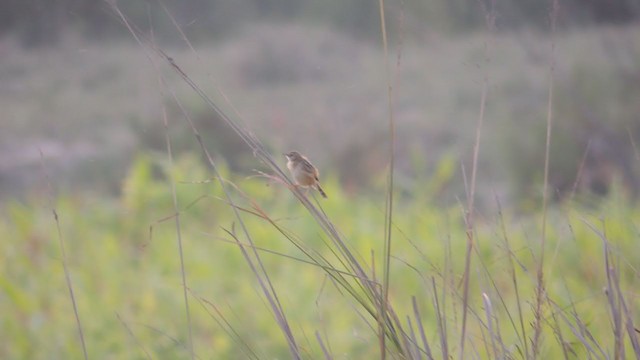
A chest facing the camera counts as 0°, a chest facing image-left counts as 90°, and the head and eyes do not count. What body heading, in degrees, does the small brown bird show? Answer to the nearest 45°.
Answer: approximately 90°
